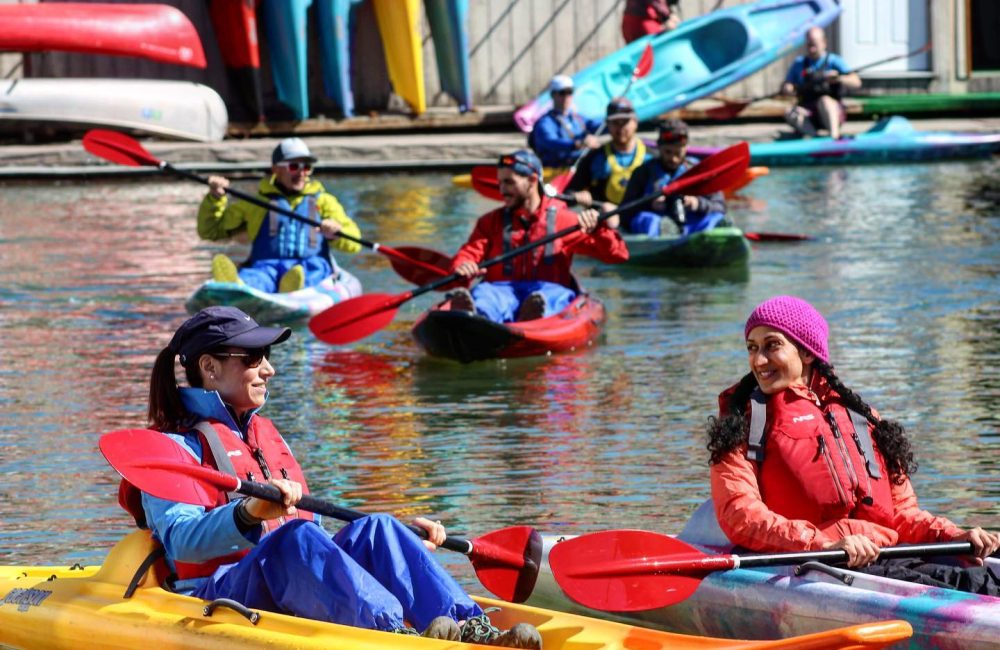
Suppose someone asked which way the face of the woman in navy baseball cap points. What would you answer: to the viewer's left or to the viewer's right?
to the viewer's right

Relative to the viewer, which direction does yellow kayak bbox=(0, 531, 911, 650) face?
to the viewer's right

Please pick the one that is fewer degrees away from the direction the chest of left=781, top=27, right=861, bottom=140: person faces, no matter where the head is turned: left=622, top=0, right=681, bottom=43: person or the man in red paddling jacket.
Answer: the man in red paddling jacket

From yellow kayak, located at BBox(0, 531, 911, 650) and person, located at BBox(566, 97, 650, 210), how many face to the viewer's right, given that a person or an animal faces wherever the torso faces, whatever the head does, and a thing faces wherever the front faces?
1

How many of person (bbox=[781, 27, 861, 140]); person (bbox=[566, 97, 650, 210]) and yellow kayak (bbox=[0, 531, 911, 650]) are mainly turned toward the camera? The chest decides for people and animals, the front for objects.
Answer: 2

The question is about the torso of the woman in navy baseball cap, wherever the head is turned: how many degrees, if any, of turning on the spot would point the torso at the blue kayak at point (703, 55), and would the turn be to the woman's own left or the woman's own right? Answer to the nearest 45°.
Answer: approximately 135° to the woman's own left

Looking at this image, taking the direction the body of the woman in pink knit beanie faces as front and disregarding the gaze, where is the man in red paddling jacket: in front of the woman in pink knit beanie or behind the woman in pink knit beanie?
behind

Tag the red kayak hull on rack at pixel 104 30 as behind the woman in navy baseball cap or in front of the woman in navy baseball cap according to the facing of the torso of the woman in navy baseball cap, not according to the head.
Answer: behind
